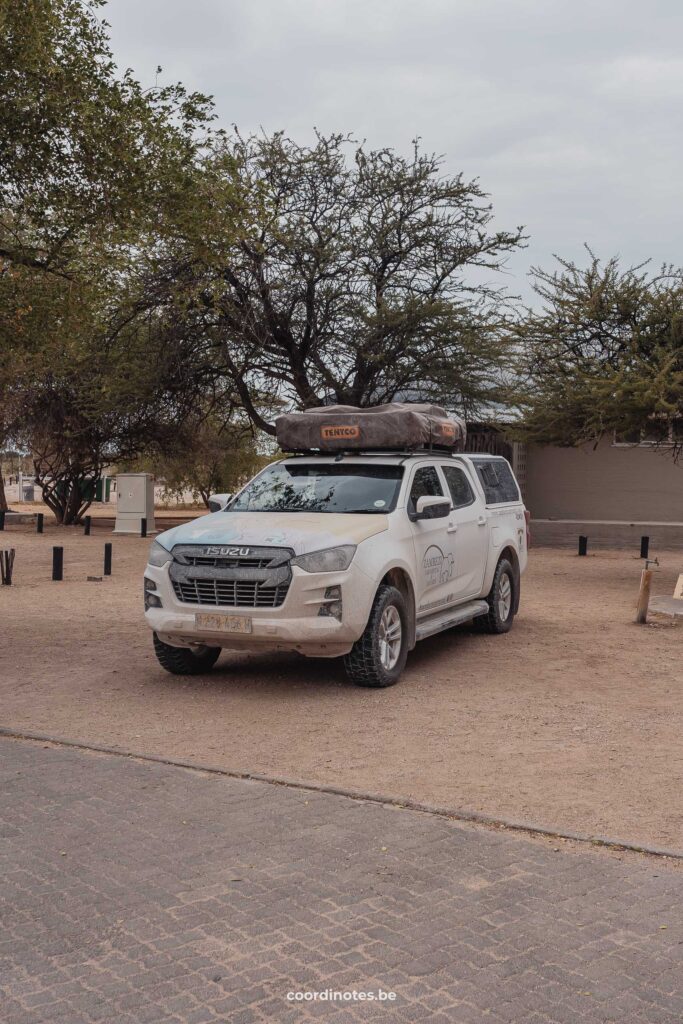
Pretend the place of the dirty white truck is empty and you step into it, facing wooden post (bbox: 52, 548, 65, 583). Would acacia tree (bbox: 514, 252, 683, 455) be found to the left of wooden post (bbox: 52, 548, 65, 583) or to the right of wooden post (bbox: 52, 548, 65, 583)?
right

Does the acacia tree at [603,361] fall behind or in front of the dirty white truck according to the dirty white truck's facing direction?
behind

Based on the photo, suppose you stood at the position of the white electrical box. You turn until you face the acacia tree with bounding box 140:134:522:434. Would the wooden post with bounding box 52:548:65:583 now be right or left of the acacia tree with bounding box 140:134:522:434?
right

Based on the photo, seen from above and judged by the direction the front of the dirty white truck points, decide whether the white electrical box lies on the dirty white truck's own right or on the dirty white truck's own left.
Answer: on the dirty white truck's own right

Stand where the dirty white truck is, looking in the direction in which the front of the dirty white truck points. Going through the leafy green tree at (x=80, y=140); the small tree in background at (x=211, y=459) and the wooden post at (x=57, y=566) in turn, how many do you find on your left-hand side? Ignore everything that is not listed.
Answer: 0

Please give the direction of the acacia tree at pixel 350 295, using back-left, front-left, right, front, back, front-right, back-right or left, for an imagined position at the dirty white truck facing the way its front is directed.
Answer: back-right

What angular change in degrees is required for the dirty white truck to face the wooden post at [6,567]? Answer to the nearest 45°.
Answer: approximately 90° to its right

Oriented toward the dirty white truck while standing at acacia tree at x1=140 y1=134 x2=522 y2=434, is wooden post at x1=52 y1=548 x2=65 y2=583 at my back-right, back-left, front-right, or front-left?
front-right

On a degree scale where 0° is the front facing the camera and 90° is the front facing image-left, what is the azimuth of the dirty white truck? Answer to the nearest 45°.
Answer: approximately 45°

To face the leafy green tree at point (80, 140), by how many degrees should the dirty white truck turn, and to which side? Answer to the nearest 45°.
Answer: approximately 90° to its right

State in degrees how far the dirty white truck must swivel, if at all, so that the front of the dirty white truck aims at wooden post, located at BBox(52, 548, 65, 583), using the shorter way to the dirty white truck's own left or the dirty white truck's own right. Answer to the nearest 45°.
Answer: approximately 90° to the dirty white truck's own right
